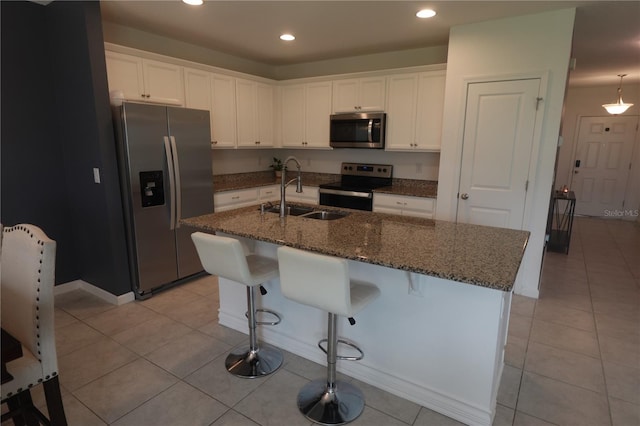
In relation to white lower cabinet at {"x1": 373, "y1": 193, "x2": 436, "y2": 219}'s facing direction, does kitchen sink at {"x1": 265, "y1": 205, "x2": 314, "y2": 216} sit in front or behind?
in front

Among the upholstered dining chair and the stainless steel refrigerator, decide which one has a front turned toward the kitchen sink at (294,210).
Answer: the stainless steel refrigerator

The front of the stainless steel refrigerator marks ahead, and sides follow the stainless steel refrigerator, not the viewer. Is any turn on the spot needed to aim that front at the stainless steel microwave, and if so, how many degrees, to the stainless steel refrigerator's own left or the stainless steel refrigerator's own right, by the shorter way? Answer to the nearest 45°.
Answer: approximately 45° to the stainless steel refrigerator's own left

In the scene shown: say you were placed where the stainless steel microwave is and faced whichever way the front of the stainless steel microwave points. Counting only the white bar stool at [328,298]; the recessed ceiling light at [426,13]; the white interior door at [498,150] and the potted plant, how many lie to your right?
1

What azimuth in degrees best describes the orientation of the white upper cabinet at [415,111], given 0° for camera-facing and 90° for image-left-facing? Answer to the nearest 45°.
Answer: approximately 0°

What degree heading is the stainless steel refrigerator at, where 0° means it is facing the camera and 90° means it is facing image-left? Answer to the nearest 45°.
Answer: approximately 315°

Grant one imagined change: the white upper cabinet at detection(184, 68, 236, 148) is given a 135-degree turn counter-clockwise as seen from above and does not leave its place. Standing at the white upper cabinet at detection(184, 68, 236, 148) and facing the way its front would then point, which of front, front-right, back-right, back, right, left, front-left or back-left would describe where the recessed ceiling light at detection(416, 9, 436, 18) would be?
back-right

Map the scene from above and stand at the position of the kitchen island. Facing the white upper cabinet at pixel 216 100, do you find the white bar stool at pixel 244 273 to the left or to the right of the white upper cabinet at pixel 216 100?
left

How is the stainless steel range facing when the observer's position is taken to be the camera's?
facing the viewer and to the left of the viewer

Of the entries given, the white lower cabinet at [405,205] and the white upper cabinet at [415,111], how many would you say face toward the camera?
2

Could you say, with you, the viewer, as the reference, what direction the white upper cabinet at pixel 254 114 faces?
facing the viewer and to the right of the viewer

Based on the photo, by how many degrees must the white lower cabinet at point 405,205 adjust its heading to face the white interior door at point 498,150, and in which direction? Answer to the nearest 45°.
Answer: approximately 90° to its left

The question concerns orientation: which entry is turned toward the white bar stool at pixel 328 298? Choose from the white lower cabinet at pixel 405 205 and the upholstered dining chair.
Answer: the white lower cabinet

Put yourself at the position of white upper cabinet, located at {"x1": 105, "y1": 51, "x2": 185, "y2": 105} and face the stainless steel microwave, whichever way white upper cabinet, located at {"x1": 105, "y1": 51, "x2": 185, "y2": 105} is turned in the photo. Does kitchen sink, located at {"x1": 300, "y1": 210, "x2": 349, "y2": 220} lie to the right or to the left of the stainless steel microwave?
right

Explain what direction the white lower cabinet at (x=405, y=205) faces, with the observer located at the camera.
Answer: facing the viewer

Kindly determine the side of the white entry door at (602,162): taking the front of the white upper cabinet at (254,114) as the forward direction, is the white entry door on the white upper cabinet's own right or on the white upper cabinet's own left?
on the white upper cabinet's own left
